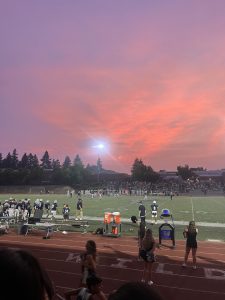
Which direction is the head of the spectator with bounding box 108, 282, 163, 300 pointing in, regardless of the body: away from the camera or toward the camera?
away from the camera

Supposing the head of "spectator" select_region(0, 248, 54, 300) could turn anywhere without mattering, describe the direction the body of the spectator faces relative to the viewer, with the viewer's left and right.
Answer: facing away from the viewer

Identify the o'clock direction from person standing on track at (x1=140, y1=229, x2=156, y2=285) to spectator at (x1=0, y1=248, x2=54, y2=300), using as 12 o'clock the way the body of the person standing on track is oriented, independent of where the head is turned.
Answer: The spectator is roughly at 6 o'clock from the person standing on track.

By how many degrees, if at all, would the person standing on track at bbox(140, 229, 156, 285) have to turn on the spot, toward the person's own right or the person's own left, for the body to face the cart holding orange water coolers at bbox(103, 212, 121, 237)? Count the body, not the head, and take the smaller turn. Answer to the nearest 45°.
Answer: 0° — they already face it

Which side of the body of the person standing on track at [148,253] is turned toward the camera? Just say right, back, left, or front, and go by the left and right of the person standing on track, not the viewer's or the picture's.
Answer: back

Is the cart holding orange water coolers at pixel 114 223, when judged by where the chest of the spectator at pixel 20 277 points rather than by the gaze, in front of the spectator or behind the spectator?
in front

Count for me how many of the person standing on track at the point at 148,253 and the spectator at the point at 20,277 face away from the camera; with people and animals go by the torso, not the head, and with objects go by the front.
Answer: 2

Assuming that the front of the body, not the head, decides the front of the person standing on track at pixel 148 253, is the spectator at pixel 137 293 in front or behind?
behind

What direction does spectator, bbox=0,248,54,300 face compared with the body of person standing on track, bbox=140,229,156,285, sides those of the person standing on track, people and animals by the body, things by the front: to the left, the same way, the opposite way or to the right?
the same way

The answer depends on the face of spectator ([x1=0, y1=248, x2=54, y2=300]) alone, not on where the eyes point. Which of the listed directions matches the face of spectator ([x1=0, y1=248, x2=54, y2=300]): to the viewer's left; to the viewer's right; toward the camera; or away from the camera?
away from the camera

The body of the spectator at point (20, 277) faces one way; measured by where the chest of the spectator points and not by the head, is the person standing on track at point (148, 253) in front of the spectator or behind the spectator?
in front
